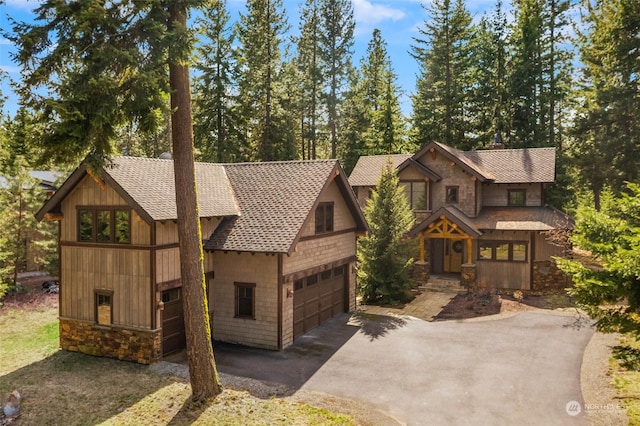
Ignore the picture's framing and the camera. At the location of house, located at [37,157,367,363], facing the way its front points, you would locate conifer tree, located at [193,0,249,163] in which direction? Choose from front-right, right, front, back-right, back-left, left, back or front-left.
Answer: back-left

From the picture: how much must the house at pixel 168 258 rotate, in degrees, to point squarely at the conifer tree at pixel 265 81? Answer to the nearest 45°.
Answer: approximately 135° to its left

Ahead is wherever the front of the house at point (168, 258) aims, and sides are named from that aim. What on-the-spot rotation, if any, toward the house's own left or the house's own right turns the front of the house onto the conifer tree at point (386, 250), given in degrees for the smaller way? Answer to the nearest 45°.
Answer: approximately 90° to the house's own left

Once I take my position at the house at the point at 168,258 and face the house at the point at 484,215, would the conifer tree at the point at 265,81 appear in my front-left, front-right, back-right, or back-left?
front-left

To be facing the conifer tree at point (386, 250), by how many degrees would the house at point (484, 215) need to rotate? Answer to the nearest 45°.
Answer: approximately 45° to its right

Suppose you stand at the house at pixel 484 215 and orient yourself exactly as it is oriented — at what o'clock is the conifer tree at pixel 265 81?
The conifer tree is roughly at 4 o'clock from the house.

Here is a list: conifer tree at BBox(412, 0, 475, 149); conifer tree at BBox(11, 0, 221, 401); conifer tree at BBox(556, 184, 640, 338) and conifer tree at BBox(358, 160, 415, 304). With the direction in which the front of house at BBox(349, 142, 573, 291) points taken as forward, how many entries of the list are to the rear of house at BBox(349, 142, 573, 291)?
1

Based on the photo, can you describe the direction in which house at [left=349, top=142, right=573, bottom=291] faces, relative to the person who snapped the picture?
facing the viewer

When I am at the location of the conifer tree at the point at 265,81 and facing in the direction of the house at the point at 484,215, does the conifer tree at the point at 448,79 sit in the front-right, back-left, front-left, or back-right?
front-left

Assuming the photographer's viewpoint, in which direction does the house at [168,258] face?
facing the viewer and to the right of the viewer

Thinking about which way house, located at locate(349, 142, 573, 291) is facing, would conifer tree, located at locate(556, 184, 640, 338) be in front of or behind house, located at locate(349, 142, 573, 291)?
in front

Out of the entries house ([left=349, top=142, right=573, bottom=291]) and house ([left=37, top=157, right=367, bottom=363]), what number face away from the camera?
0

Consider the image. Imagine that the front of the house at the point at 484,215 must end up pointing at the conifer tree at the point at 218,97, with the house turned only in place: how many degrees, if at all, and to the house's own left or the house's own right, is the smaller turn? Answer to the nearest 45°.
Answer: approximately 90° to the house's own right
